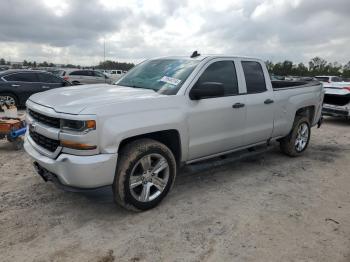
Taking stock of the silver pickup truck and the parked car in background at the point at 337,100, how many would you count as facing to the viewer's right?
0

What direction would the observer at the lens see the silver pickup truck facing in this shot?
facing the viewer and to the left of the viewer

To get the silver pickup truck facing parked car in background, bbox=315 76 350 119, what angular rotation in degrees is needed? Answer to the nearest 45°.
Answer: approximately 180°

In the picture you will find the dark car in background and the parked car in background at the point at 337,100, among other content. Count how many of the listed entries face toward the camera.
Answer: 1

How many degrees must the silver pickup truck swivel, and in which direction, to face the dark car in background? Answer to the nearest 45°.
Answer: approximately 90° to its right

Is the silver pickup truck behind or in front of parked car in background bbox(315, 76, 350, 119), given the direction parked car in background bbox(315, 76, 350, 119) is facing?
in front

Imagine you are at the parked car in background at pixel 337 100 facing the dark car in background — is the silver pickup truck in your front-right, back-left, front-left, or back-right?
front-left
